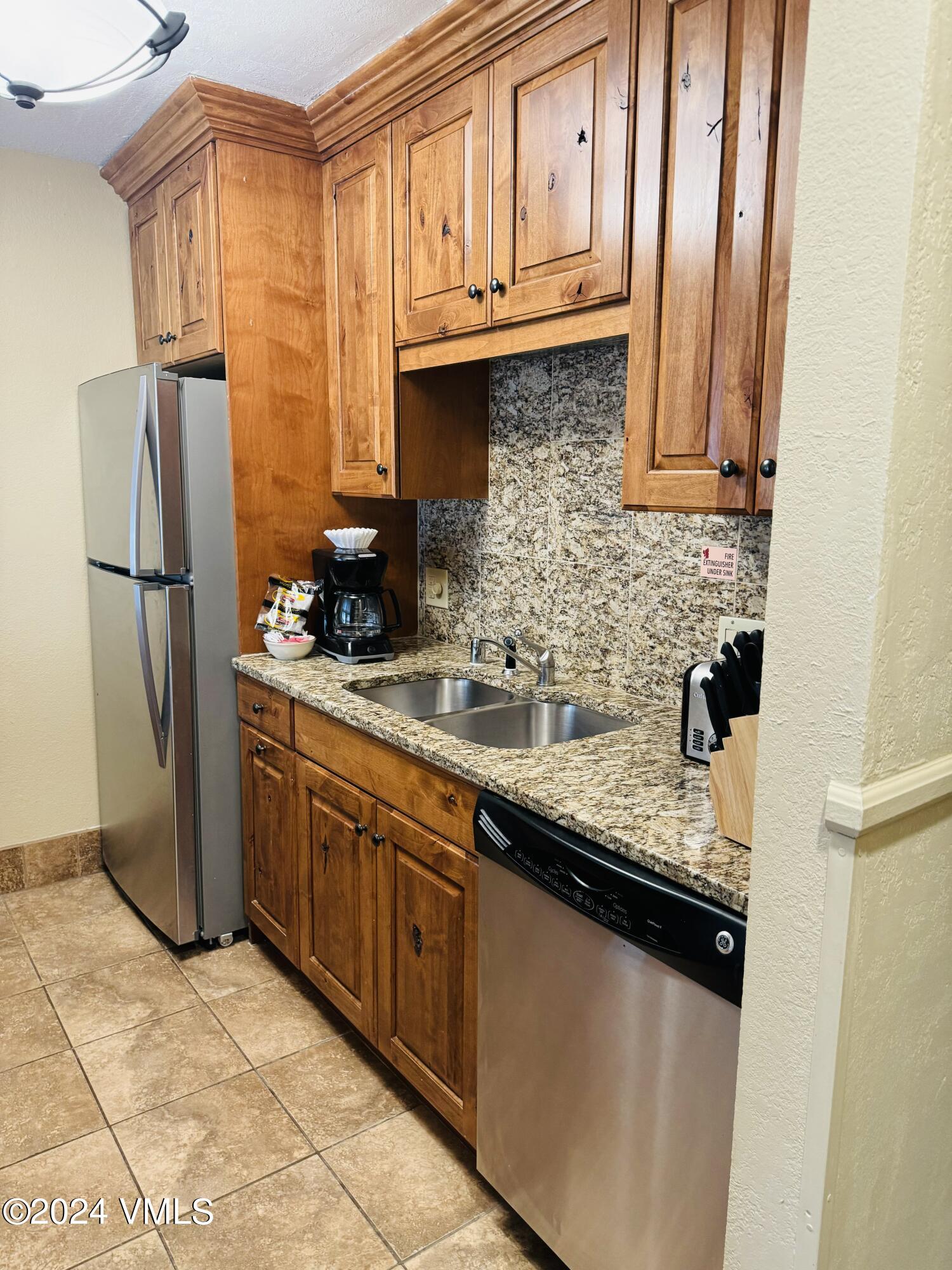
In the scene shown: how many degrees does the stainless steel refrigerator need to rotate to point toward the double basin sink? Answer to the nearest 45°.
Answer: approximately 90° to its left

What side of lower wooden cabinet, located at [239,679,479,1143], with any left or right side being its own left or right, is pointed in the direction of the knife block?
left

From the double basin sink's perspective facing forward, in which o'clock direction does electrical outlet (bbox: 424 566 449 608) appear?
The electrical outlet is roughly at 4 o'clock from the double basin sink.

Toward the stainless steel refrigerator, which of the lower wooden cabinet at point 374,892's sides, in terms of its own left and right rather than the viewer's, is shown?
right

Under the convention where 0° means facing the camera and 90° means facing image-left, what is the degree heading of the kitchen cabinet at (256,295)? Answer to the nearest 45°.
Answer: approximately 45°

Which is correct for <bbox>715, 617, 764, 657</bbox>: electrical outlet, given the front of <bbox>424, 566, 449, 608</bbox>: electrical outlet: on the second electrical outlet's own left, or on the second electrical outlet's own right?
on the second electrical outlet's own left
